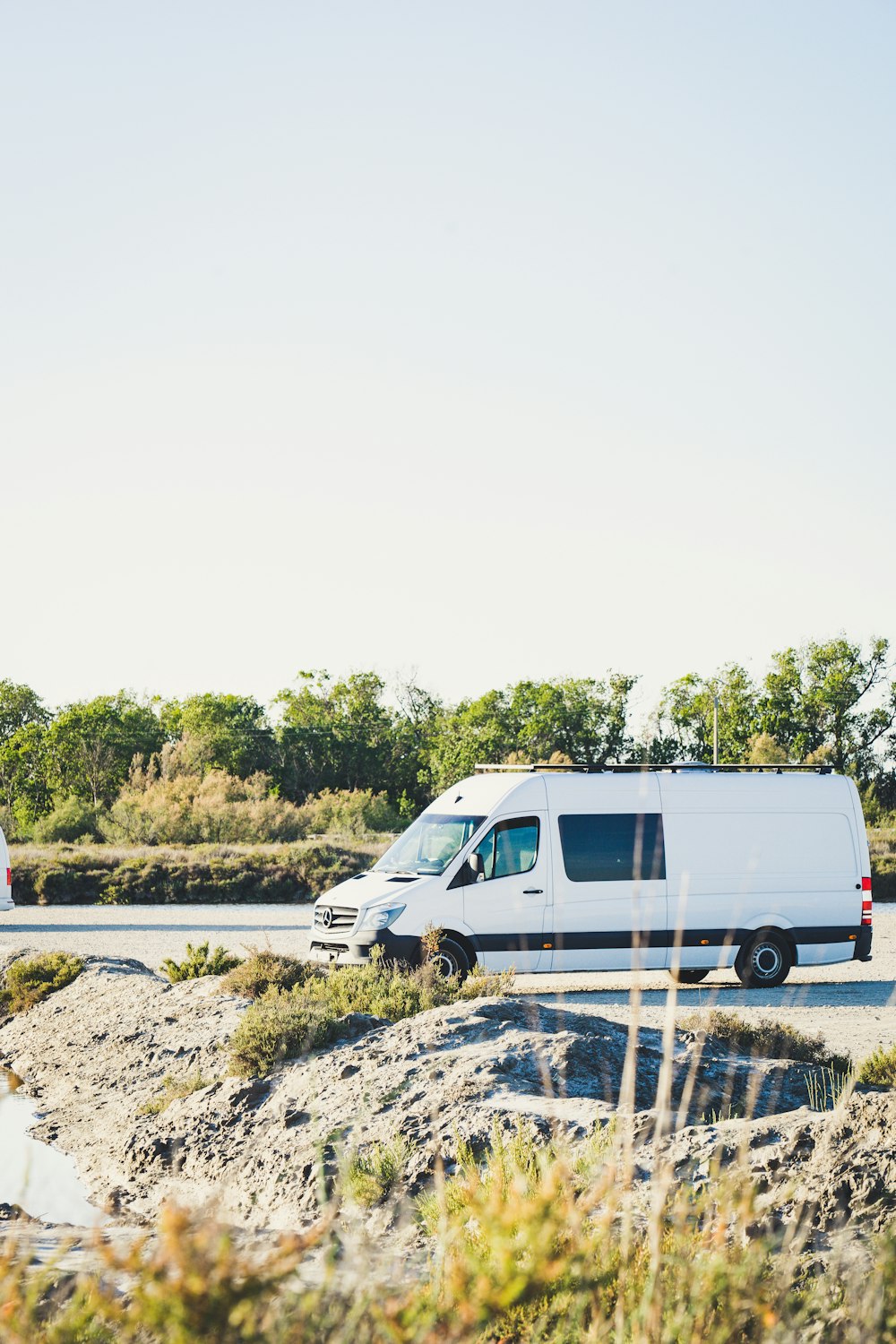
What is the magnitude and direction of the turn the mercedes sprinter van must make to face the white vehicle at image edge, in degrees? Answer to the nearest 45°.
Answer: approximately 90° to its right

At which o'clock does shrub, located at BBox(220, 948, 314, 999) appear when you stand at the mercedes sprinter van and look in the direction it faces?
The shrub is roughly at 12 o'clock from the mercedes sprinter van.

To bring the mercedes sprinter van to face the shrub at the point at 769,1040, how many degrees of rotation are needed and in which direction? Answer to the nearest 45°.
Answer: approximately 45° to its left

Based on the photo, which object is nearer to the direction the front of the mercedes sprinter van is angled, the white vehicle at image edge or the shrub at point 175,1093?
the shrub

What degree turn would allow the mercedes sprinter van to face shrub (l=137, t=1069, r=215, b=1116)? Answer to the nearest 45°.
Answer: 0° — it already faces it

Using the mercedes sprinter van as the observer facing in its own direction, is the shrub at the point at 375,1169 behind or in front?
in front

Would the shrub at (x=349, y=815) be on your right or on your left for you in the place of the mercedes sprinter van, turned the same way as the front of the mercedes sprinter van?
on your right

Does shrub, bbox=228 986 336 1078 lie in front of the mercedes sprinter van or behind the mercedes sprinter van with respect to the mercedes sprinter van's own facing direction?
in front
